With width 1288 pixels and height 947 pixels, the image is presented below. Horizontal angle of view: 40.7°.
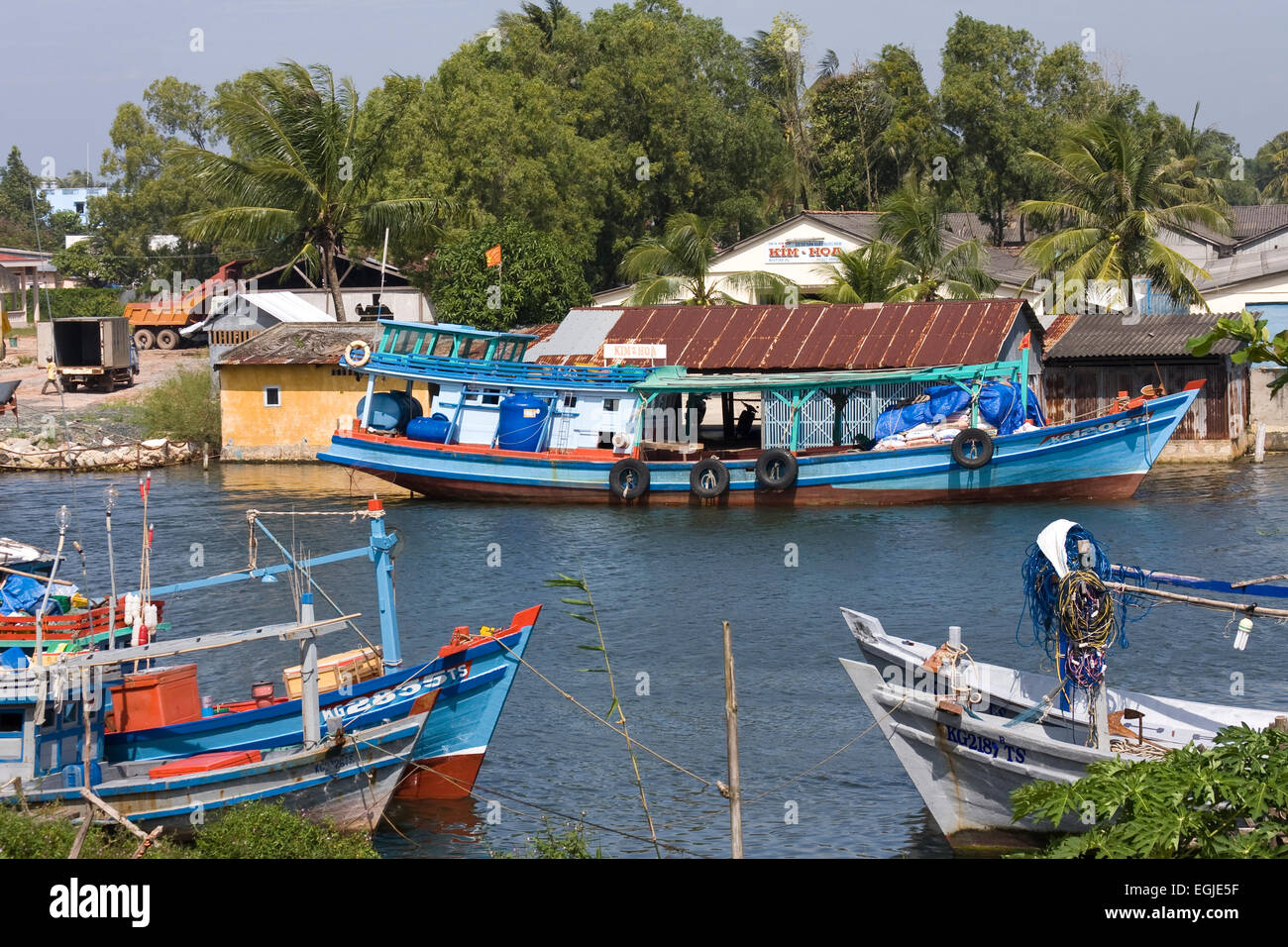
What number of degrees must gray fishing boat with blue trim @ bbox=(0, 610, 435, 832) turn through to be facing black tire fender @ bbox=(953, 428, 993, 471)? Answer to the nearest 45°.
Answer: approximately 45° to its left

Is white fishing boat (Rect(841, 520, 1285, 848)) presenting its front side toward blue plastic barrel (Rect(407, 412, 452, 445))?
no

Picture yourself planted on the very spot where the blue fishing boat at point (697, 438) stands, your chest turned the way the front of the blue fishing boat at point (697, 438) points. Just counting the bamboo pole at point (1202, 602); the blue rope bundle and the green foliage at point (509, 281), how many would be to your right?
2

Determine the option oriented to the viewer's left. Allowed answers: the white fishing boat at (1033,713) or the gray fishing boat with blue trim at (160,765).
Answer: the white fishing boat

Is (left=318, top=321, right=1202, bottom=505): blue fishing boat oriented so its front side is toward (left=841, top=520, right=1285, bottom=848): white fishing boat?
no

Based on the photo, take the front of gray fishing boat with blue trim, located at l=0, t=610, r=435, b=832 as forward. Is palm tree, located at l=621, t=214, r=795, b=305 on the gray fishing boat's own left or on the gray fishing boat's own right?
on the gray fishing boat's own left

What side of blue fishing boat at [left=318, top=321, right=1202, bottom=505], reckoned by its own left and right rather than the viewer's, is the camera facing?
right

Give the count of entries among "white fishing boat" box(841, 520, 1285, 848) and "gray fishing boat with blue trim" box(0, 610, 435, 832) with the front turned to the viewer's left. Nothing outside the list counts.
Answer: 1

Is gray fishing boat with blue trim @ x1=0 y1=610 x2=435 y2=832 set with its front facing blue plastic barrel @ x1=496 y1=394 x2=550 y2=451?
no

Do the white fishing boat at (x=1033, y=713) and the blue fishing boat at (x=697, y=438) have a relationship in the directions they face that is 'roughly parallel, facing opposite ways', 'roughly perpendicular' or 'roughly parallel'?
roughly parallel, facing opposite ways

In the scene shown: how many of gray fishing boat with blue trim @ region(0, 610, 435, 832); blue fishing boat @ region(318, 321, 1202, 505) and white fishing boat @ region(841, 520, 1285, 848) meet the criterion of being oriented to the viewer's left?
1

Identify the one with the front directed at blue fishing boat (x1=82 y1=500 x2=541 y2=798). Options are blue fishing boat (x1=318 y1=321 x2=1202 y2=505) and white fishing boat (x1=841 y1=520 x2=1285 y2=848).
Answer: the white fishing boat

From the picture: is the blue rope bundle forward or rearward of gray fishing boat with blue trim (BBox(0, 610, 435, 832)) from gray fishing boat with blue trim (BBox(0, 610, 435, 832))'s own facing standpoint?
forward

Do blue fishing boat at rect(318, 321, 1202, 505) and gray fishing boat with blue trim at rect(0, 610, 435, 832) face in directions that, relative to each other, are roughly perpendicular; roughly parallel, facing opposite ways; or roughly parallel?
roughly parallel

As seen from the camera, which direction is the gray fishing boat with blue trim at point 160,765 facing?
to the viewer's right

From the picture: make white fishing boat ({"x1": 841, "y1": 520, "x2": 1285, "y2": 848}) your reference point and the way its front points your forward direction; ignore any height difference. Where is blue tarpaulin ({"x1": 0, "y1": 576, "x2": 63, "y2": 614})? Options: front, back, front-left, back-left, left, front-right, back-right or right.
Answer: front

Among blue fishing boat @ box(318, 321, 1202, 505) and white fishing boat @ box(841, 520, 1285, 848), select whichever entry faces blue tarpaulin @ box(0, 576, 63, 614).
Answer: the white fishing boat

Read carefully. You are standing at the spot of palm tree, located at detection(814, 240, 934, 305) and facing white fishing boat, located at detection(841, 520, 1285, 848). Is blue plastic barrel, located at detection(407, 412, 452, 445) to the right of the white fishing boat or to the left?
right

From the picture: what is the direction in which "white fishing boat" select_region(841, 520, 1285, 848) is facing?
to the viewer's left

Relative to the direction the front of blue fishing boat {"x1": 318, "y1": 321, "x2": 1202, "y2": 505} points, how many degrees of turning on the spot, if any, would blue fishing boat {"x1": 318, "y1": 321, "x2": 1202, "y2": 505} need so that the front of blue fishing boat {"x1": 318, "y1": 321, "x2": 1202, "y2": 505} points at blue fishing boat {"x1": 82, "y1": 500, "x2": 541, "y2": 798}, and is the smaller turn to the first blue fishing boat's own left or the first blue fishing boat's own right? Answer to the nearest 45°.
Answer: approximately 90° to the first blue fishing boat's own right
